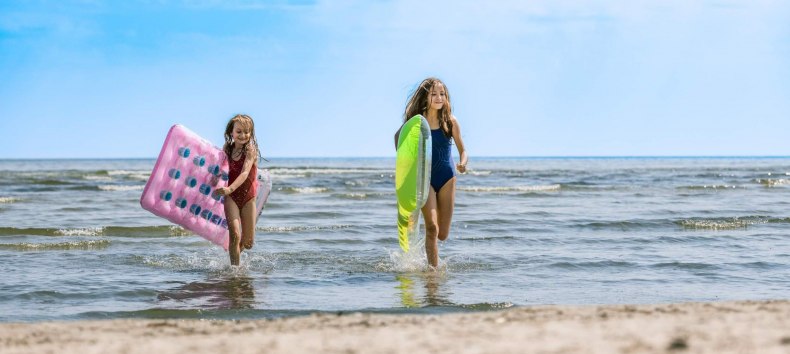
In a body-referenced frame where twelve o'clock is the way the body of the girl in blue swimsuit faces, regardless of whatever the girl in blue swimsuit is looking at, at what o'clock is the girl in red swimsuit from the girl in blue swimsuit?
The girl in red swimsuit is roughly at 3 o'clock from the girl in blue swimsuit.

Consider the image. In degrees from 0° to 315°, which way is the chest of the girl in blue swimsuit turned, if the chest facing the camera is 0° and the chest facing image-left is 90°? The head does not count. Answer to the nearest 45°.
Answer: approximately 0°
